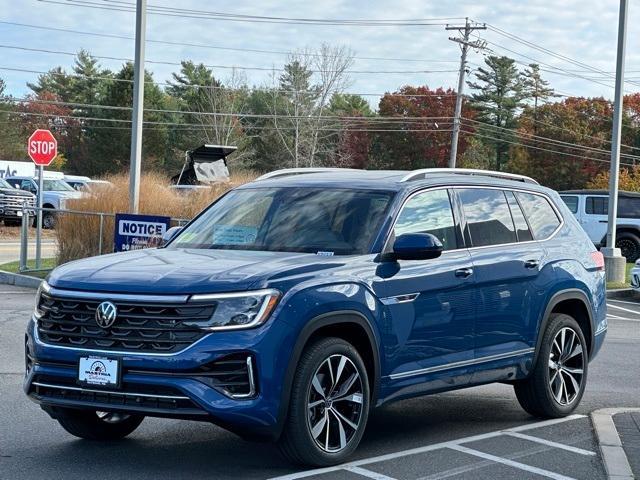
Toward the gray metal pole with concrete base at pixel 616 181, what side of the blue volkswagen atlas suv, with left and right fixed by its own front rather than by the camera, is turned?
back

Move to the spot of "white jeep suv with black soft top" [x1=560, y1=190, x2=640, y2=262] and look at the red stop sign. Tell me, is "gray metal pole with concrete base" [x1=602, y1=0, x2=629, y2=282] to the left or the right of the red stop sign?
left

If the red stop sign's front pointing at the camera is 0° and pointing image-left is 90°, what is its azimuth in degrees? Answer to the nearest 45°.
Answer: approximately 0°

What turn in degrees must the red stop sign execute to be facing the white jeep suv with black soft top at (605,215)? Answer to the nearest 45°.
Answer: approximately 90° to its left

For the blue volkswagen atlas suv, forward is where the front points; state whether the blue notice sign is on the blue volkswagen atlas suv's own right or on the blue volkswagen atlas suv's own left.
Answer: on the blue volkswagen atlas suv's own right

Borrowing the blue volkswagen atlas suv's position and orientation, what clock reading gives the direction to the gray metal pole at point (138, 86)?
The gray metal pole is roughly at 4 o'clock from the blue volkswagen atlas suv.

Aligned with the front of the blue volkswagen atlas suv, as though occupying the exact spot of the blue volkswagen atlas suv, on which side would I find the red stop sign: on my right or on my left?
on my right

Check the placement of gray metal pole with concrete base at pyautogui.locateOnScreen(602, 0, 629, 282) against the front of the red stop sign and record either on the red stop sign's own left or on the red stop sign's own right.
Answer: on the red stop sign's own left

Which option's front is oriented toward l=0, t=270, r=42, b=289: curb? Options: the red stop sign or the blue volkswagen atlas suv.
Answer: the red stop sign

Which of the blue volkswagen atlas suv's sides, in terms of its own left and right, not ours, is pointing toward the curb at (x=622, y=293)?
back
